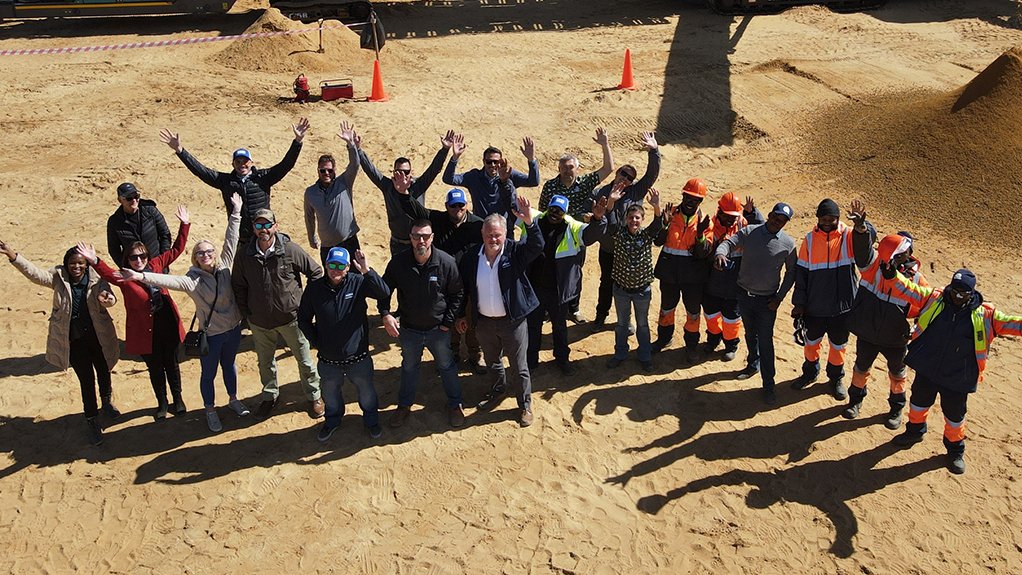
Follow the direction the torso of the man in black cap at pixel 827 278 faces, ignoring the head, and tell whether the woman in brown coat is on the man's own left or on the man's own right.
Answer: on the man's own right

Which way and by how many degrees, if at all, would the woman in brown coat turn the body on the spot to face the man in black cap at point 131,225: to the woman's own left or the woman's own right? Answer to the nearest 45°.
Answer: approximately 135° to the woman's own left

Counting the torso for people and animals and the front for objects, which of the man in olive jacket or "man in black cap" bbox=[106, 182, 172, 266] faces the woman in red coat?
the man in black cap

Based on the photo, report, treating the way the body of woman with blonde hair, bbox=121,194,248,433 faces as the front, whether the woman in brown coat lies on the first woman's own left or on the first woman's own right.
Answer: on the first woman's own right
